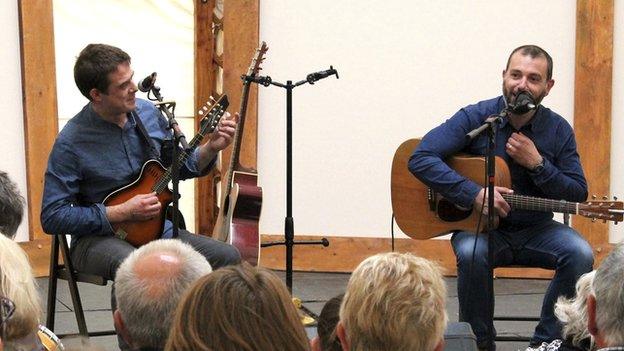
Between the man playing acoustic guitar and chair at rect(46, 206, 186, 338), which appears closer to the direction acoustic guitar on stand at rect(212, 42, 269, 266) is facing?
the chair

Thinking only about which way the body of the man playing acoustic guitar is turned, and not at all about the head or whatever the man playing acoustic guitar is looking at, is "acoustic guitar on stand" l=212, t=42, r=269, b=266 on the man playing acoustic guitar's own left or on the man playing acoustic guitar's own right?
on the man playing acoustic guitar's own right

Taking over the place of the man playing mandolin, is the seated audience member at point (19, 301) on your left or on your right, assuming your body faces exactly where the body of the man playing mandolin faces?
on your right

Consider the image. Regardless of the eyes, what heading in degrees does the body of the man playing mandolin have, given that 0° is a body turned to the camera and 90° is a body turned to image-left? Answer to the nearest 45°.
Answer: approximately 315°

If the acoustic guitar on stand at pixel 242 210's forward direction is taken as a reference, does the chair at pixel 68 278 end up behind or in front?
in front

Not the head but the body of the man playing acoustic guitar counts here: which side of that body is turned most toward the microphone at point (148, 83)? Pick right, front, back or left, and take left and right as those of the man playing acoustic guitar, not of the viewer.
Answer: right

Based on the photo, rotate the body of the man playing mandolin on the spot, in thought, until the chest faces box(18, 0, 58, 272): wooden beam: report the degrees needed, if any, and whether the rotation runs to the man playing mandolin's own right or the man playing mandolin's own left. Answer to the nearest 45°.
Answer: approximately 135° to the man playing mandolin's own left

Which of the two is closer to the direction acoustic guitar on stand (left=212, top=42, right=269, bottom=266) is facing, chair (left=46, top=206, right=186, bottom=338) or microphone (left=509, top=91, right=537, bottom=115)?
the chair

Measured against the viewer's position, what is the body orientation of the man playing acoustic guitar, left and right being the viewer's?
facing the viewer

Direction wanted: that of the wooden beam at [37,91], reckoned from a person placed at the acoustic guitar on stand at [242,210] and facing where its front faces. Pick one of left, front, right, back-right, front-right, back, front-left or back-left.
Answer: front-right
